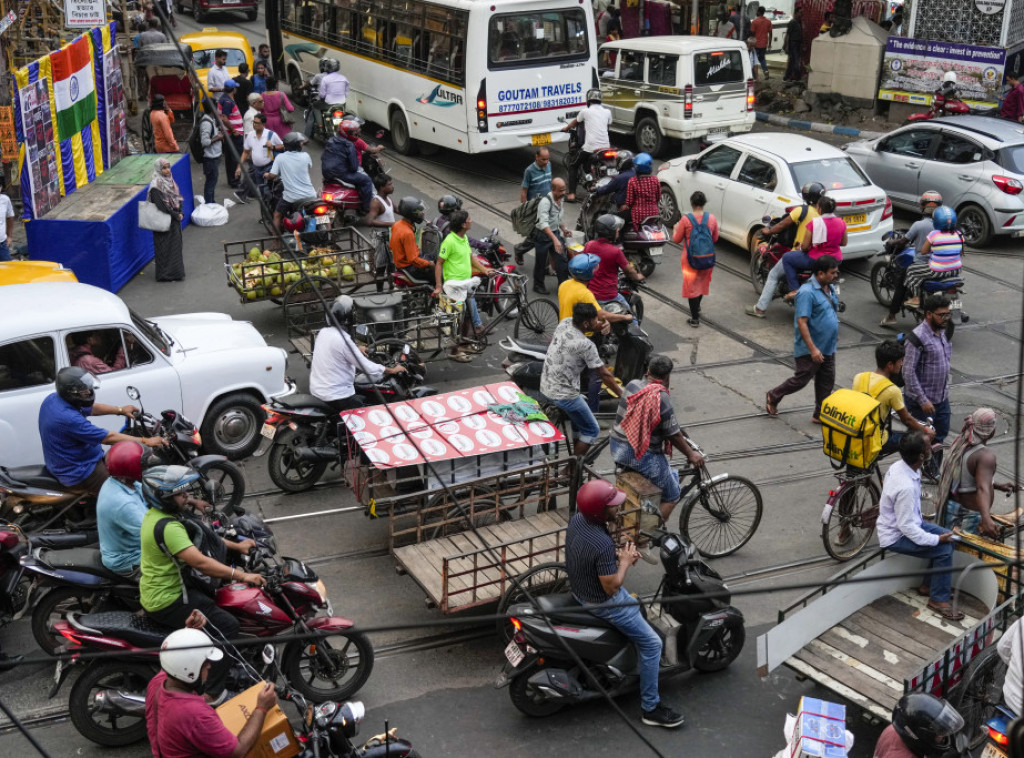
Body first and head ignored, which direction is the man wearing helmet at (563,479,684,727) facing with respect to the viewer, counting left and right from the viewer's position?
facing to the right of the viewer

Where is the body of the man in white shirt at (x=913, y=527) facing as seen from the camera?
to the viewer's right

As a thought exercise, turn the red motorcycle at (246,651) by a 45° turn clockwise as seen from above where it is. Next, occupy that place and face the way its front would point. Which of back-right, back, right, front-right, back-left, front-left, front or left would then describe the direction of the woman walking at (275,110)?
back-left

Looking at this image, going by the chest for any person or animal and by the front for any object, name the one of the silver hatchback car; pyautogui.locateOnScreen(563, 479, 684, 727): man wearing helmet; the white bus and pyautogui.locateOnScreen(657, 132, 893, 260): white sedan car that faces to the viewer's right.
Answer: the man wearing helmet

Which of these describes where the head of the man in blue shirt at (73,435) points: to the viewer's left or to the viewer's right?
to the viewer's right

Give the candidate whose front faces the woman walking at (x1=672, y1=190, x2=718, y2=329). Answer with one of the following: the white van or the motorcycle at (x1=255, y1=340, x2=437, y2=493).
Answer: the motorcycle

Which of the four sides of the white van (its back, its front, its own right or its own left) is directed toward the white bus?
left

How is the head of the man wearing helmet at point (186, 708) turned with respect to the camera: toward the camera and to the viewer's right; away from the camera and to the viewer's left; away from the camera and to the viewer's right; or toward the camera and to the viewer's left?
away from the camera and to the viewer's right

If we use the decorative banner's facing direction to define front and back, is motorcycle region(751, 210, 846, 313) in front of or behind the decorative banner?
in front

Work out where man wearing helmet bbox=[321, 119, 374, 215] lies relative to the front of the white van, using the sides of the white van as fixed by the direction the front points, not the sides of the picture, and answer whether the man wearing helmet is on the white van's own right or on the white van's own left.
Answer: on the white van's own left

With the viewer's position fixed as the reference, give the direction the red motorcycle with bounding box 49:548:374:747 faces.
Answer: facing to the right of the viewer

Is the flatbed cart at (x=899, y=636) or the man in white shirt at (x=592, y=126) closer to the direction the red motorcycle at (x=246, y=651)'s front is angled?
the flatbed cart
